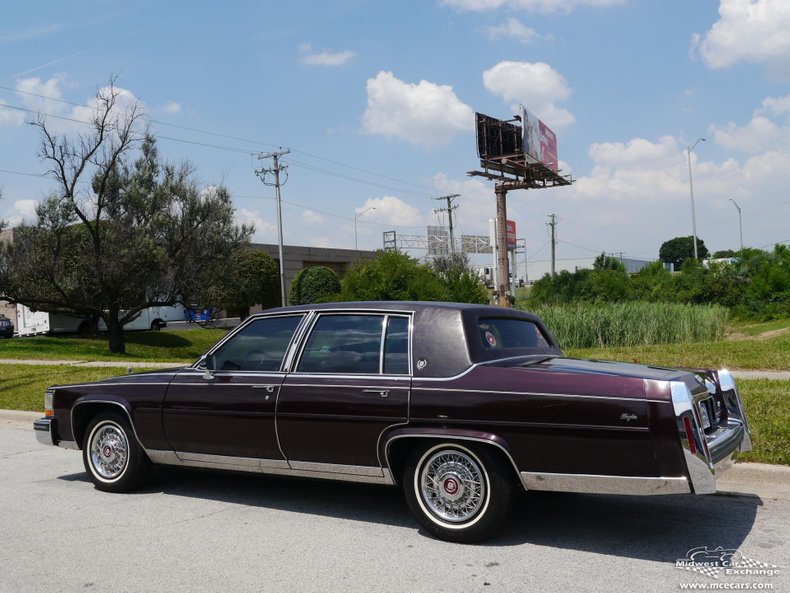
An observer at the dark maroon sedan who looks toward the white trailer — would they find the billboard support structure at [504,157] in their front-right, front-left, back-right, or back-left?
front-right

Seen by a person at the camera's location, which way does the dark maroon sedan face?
facing away from the viewer and to the left of the viewer

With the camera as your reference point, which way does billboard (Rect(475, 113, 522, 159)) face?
facing away from the viewer and to the left of the viewer

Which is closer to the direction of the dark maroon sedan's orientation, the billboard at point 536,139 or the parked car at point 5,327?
the parked car

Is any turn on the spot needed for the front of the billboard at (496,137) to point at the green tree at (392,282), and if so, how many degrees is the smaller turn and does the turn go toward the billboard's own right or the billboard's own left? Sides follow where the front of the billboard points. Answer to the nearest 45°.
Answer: approximately 135° to the billboard's own left

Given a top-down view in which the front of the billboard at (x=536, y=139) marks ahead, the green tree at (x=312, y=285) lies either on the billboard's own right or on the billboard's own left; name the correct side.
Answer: on the billboard's own right

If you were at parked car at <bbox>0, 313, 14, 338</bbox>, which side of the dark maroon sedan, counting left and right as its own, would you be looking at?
front

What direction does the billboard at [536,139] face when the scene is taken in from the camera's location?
facing the viewer and to the right of the viewer

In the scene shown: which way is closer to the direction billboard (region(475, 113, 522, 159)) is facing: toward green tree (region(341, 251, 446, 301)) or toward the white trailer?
the white trailer

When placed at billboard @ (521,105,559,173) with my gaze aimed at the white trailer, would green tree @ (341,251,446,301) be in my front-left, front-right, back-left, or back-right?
front-left

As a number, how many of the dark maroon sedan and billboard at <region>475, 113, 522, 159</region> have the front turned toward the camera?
0

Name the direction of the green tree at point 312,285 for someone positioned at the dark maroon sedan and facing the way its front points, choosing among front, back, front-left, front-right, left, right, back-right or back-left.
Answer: front-right

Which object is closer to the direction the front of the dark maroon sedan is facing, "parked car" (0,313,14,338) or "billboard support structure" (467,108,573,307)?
the parked car
